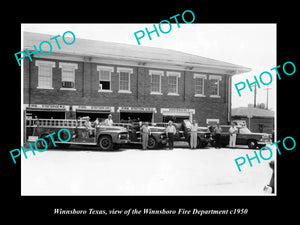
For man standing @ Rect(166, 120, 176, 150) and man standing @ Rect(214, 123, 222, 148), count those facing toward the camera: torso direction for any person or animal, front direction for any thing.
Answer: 2

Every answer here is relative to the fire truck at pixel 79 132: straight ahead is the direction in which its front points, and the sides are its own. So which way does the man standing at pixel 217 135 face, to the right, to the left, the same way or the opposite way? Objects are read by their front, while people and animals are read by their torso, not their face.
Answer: to the right

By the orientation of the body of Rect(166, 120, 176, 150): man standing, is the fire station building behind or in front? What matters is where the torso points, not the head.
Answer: behind

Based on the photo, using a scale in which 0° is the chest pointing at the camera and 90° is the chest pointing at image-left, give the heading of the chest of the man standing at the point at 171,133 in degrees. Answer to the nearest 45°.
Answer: approximately 0°

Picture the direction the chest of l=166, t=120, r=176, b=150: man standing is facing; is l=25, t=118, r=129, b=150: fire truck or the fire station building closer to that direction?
the fire truck

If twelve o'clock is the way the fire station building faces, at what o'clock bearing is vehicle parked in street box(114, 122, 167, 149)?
The vehicle parked in street is roughly at 1 o'clock from the fire station building.

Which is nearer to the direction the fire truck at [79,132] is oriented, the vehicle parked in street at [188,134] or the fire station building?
the vehicle parked in street

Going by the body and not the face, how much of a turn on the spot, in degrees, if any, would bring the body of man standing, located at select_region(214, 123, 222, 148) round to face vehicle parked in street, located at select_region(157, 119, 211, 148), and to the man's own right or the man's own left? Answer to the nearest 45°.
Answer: approximately 90° to the man's own right

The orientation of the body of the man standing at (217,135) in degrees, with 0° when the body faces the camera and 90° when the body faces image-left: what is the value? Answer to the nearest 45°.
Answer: approximately 0°

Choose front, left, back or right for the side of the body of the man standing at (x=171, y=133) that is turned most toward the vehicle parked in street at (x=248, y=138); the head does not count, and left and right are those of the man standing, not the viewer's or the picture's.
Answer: left

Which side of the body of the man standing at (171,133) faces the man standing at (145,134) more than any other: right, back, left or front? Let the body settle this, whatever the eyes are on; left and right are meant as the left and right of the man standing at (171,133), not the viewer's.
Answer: right

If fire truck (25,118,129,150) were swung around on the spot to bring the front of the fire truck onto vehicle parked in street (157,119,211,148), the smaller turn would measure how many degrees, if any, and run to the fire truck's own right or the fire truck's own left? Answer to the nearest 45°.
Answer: approximately 45° to the fire truck's own left
